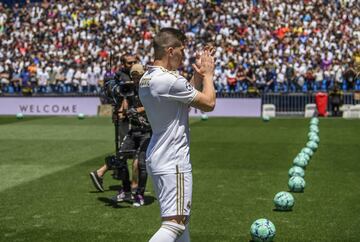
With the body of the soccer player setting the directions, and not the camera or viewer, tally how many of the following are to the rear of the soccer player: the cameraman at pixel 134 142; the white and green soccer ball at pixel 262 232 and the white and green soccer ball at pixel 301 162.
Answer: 0

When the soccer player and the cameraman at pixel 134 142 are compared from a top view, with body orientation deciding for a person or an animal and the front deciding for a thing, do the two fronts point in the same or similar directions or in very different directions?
very different directions

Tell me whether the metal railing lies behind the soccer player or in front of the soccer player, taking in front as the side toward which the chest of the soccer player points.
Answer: in front

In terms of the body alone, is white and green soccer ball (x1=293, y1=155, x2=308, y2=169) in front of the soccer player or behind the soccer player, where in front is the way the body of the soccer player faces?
in front

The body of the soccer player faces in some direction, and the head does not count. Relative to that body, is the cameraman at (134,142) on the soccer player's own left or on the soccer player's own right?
on the soccer player's own left

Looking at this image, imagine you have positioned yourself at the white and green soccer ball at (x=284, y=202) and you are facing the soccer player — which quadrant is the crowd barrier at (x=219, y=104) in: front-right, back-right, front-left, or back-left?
back-right

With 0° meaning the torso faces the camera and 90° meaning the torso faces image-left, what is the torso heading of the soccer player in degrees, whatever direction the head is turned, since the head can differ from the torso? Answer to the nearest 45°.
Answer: approximately 225°
